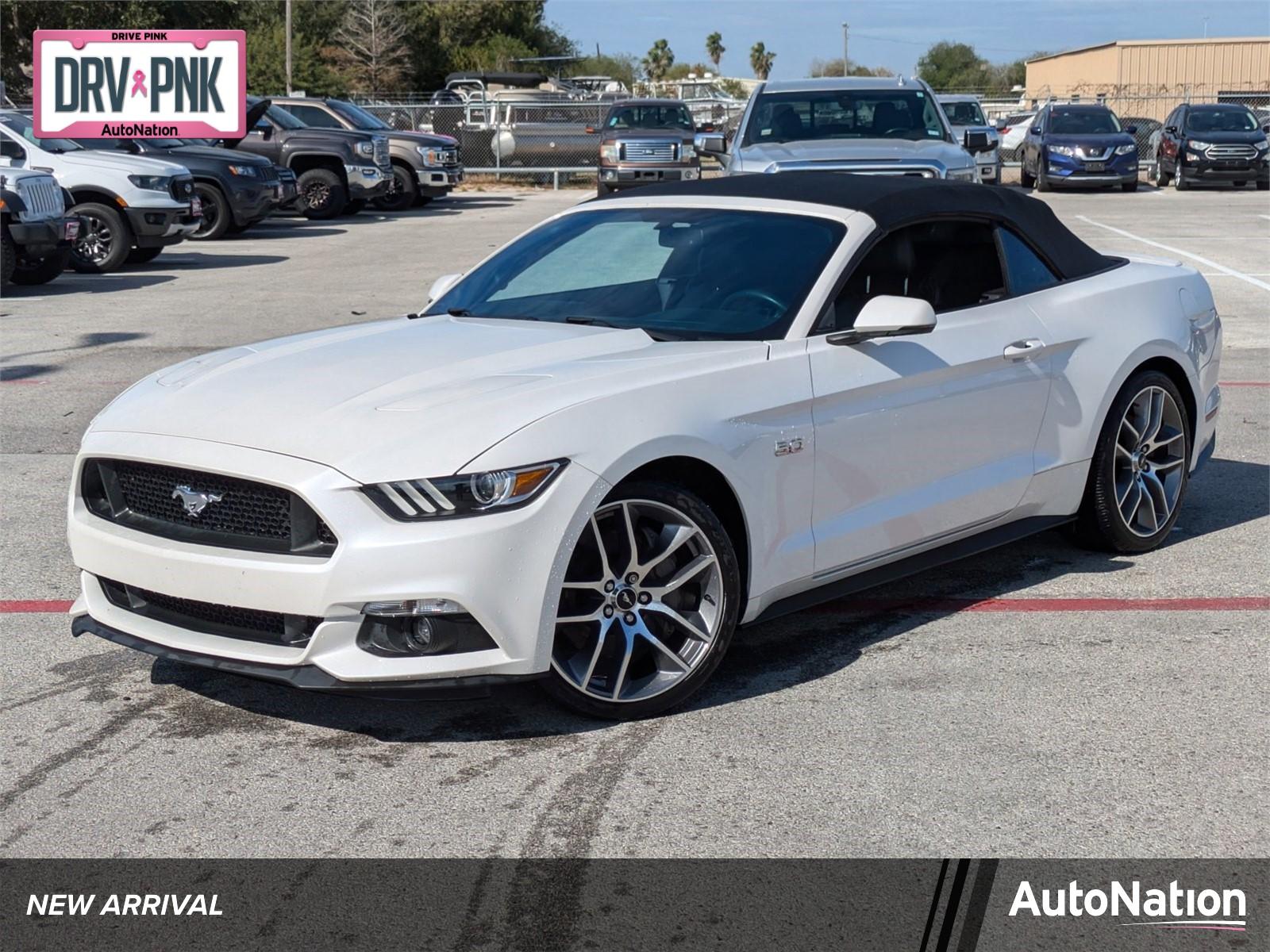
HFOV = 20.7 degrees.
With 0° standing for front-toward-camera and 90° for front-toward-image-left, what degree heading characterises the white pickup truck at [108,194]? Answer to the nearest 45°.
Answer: approximately 315°

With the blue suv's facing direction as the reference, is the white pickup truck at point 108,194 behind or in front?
in front

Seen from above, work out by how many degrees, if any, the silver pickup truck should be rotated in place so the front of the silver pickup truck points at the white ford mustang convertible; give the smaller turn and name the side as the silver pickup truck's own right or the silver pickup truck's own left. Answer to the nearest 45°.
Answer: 0° — it already faces it

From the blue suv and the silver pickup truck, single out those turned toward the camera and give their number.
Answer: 2

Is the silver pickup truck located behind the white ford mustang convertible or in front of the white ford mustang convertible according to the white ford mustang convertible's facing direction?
behind

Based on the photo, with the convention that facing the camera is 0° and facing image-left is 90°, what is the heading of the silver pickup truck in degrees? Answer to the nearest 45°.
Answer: approximately 0°
